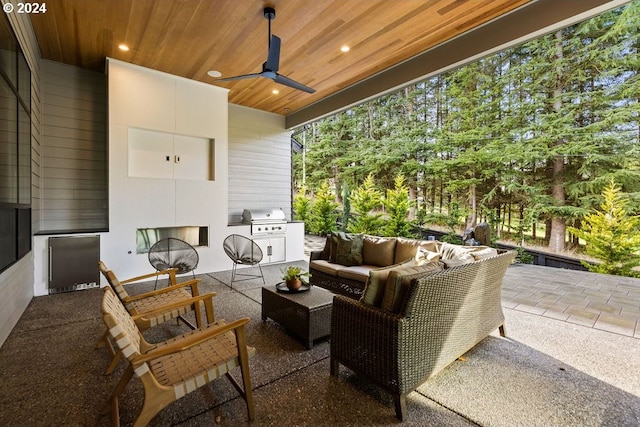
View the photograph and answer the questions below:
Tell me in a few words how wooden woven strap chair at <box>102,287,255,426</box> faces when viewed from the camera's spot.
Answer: facing away from the viewer and to the right of the viewer

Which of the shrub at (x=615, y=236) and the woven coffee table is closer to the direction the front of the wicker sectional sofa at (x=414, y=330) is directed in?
the woven coffee table

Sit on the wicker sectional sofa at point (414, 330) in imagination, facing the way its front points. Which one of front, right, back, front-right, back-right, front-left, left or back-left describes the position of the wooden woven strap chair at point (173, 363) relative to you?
left

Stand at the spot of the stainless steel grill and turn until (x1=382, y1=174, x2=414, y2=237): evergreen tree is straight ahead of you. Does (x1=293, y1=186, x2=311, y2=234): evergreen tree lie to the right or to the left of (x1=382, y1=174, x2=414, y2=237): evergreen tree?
left

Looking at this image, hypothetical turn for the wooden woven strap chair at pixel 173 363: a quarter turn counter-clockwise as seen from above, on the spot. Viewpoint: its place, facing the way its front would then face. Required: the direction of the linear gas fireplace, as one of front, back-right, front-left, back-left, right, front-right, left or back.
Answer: front-right

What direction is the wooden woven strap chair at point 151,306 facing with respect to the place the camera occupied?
facing away from the viewer and to the right of the viewer

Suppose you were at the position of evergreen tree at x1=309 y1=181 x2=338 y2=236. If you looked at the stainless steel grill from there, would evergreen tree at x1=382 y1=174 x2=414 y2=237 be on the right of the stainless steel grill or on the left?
left

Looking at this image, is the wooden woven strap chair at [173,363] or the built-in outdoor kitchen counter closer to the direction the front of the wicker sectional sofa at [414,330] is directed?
the built-in outdoor kitchen counter

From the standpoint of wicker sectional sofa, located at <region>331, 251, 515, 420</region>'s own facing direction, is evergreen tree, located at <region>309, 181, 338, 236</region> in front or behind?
in front

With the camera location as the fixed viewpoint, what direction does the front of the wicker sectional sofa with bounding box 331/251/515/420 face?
facing away from the viewer and to the left of the viewer

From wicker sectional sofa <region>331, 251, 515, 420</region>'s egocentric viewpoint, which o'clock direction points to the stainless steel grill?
The stainless steel grill is roughly at 12 o'clock from the wicker sectional sofa.

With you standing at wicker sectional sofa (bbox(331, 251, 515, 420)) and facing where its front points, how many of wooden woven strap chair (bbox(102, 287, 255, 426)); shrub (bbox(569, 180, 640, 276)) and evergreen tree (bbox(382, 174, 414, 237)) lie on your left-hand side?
1
